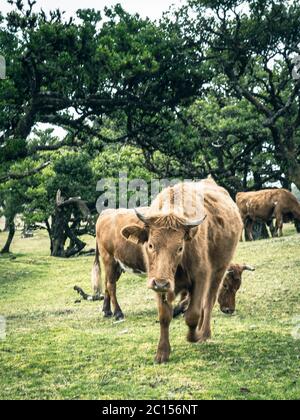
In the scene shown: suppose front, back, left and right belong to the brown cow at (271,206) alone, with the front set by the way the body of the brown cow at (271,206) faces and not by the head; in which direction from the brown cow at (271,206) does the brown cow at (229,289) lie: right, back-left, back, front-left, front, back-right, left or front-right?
right

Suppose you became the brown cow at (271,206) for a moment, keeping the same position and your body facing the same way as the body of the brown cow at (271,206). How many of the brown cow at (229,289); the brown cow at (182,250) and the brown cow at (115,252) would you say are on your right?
3

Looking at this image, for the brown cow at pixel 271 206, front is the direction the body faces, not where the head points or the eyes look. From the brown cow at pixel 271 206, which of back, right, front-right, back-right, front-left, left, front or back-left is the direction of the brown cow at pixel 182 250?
right
